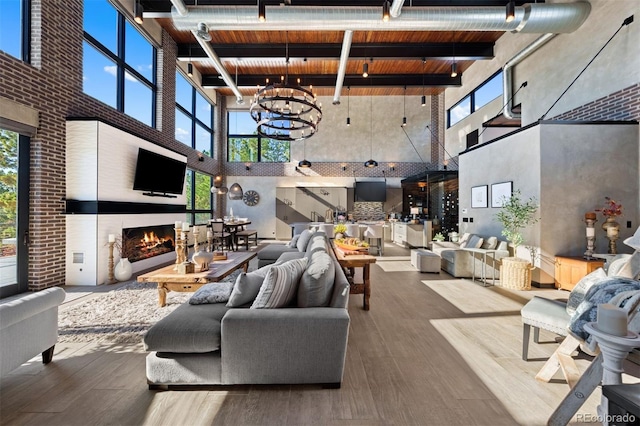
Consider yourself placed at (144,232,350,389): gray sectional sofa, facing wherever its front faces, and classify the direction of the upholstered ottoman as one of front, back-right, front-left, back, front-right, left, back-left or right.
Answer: back-right

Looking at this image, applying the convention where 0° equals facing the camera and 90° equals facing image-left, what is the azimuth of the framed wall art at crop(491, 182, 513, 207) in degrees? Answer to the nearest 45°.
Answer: approximately 45°

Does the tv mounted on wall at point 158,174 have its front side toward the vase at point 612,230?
yes

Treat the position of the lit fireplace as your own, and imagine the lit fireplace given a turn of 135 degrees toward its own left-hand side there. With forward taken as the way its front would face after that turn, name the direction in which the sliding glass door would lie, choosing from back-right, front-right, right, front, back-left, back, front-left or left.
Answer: back-left

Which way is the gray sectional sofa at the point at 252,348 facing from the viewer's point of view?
to the viewer's left

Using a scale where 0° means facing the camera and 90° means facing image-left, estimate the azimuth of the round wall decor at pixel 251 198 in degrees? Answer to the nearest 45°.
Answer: approximately 0°

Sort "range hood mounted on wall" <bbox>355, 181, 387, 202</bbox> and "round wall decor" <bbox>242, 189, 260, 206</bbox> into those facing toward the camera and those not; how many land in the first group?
2

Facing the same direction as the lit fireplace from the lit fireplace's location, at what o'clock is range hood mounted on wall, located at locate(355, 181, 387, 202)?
The range hood mounted on wall is roughly at 10 o'clock from the lit fireplace.

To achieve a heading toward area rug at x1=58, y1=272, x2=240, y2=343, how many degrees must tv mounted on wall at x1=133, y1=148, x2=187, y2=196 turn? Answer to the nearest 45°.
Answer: approximately 45° to its right

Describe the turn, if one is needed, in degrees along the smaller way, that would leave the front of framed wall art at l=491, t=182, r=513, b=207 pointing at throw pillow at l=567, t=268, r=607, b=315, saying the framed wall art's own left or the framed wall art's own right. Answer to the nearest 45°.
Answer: approximately 45° to the framed wall art's own left
